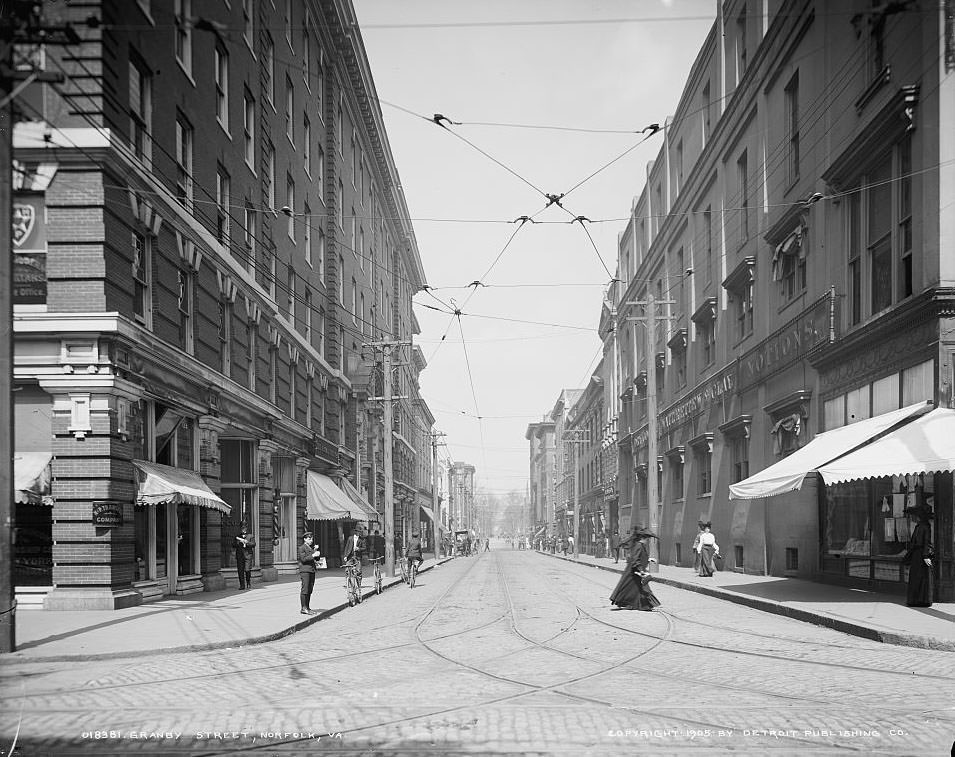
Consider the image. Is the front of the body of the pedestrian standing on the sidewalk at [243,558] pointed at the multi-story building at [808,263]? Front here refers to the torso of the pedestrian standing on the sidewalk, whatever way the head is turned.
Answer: no

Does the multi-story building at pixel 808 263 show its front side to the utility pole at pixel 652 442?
no

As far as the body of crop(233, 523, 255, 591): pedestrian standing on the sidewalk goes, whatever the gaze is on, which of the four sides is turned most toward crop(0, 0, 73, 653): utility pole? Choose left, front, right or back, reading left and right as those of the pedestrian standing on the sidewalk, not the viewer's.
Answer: front

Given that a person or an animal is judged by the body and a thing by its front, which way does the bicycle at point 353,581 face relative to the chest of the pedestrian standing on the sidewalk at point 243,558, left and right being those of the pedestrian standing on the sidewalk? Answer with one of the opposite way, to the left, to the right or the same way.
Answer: the same way

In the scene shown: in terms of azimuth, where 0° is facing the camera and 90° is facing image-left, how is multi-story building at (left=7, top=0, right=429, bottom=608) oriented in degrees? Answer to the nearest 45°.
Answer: approximately 315°

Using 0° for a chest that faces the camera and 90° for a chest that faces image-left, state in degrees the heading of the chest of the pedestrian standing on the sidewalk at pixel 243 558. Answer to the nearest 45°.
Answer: approximately 0°

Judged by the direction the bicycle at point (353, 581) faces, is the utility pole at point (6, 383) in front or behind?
in front

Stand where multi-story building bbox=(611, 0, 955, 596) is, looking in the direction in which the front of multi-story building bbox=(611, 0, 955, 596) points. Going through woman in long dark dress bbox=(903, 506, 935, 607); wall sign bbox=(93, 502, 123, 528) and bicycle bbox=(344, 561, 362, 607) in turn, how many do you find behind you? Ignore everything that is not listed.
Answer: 0

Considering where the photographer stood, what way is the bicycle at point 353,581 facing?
facing the viewer

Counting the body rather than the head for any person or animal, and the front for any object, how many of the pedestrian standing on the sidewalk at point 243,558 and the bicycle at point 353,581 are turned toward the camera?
2

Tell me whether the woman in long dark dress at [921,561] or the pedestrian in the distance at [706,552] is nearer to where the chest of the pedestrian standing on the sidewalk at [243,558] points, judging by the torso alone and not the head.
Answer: the woman in long dark dress

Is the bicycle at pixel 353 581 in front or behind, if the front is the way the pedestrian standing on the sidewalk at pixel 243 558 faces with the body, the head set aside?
in front

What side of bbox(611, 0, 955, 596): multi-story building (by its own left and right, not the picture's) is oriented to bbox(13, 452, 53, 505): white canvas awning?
front
